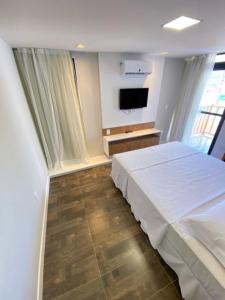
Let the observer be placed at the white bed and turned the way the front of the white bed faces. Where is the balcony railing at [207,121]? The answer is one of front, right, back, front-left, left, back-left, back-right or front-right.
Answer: front-right

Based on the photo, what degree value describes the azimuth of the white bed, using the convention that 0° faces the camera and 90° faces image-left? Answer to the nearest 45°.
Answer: approximately 135°

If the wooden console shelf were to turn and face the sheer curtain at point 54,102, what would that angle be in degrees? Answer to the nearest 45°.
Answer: approximately 135° to its right

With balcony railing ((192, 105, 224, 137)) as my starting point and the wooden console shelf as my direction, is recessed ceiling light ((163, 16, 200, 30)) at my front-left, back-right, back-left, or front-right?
front-left

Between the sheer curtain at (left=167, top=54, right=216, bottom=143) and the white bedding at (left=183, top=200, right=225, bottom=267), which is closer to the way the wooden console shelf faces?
the white bedding

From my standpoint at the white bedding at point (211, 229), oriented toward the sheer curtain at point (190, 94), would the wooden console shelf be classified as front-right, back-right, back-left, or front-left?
front-left

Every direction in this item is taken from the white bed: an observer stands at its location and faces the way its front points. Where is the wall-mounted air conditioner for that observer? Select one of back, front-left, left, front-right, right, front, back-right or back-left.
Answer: front

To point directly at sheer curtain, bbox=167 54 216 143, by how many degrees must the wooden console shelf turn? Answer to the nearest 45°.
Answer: approximately 90° to its left

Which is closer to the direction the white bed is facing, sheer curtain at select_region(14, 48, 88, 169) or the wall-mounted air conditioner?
the wall-mounted air conditioner

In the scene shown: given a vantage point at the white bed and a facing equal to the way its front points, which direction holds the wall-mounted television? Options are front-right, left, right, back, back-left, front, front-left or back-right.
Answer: front

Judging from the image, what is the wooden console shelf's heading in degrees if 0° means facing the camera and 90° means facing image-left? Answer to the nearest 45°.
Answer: approximately 315°

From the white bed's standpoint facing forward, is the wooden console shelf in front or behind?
in front

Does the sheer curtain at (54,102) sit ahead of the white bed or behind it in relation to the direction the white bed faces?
ahead
